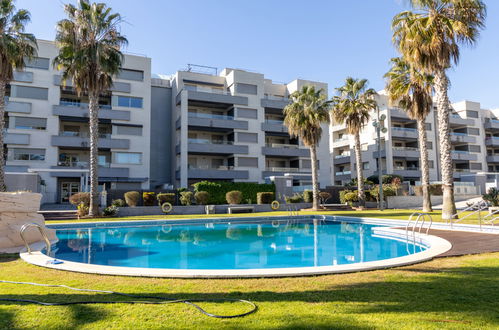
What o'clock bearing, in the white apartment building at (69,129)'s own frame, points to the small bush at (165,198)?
The small bush is roughly at 11 o'clock from the white apartment building.

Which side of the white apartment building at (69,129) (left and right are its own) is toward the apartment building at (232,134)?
left

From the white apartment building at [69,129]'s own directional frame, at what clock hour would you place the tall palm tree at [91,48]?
The tall palm tree is roughly at 12 o'clock from the white apartment building.

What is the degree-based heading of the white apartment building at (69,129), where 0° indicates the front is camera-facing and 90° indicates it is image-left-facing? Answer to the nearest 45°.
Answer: approximately 0°

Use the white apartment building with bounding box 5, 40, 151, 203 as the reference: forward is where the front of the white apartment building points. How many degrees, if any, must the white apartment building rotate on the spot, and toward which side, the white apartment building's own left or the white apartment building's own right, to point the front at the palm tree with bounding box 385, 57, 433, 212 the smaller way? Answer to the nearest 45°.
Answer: approximately 45° to the white apartment building's own left

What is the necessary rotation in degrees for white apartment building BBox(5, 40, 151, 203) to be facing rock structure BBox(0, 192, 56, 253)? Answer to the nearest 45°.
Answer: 0° — it already faces it

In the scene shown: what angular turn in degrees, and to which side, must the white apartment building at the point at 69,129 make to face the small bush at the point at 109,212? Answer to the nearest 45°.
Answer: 0° — it already faces it

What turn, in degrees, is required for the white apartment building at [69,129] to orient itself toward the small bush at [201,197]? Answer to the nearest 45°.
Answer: approximately 45° to its left

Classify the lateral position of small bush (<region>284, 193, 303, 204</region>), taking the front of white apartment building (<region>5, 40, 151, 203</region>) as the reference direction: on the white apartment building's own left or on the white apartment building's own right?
on the white apartment building's own left

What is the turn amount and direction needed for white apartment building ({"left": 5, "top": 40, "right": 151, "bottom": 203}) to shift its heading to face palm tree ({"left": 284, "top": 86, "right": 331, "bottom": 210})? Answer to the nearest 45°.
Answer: approximately 45° to its left

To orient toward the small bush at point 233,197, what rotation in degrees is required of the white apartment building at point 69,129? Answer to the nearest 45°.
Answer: approximately 45° to its left

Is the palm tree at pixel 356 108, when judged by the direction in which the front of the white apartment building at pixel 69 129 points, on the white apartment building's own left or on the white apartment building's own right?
on the white apartment building's own left

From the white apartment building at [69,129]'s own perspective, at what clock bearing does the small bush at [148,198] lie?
The small bush is roughly at 11 o'clock from the white apartment building.

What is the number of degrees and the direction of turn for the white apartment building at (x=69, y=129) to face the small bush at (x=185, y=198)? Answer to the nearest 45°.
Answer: approximately 45° to its left
